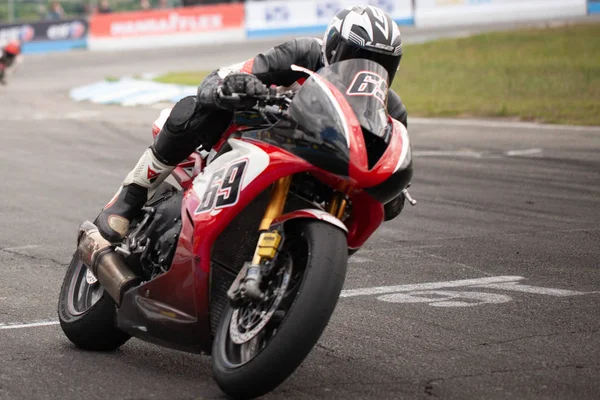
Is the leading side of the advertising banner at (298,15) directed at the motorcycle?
yes

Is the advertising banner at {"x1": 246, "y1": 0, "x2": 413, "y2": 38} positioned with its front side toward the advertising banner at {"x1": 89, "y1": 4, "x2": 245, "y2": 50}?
no

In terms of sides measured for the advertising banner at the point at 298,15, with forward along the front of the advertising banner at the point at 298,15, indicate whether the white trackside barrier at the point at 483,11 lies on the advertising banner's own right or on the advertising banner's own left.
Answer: on the advertising banner's own left

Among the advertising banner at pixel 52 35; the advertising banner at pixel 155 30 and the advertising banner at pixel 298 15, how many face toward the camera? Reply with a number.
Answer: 3

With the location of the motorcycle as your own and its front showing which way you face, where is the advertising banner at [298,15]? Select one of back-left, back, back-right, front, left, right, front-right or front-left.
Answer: back-left

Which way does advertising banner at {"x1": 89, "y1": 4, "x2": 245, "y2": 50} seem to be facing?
toward the camera

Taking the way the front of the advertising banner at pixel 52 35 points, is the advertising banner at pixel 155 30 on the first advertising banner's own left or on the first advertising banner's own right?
on the first advertising banner's own left

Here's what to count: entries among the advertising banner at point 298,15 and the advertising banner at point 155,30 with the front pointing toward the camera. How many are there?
2

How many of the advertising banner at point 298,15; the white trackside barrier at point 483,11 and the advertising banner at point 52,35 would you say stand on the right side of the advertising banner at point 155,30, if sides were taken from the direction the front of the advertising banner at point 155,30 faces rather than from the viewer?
1

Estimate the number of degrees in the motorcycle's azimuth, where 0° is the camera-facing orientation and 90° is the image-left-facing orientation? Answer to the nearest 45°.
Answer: approximately 315°

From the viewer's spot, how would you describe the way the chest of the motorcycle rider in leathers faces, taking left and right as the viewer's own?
facing the viewer and to the right of the viewer

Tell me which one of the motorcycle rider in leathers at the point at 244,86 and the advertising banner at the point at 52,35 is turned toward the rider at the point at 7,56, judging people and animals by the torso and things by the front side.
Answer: the advertising banner

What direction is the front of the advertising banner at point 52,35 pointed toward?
toward the camera

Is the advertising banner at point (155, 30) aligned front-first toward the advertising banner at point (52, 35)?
no

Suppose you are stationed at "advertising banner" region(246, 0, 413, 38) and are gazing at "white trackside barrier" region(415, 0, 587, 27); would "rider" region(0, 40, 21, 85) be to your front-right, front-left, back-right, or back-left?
back-right

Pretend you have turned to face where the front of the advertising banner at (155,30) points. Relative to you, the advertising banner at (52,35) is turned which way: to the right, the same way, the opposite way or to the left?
the same way
